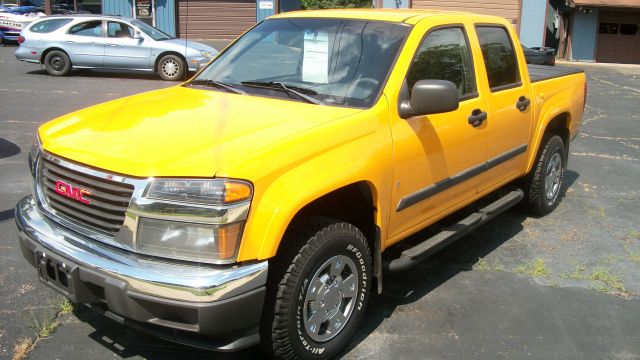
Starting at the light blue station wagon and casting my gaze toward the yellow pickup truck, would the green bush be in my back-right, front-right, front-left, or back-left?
back-left

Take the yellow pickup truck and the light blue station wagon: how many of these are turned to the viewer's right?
1

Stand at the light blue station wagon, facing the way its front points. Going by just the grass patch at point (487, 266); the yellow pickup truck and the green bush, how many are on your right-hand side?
2

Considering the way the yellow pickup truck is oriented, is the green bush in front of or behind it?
behind

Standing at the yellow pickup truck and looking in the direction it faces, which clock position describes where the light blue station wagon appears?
The light blue station wagon is roughly at 4 o'clock from the yellow pickup truck.

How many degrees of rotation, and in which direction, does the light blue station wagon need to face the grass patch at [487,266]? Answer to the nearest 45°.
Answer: approximately 90° to its right

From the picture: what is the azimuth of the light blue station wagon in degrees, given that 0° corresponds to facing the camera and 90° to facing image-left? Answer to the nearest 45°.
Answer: approximately 270°

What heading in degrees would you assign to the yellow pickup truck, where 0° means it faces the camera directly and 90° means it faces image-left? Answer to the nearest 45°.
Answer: approximately 45°

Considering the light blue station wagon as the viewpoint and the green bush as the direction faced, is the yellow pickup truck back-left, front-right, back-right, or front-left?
back-right

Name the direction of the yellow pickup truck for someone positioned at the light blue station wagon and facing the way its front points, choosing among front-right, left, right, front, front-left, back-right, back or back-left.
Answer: right
